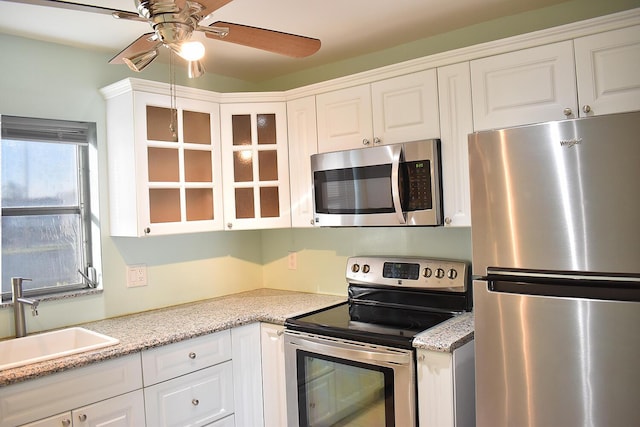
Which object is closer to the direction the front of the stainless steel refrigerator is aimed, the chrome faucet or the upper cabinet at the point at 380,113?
the chrome faucet

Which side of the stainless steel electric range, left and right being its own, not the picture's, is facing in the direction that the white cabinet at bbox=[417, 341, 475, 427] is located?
left

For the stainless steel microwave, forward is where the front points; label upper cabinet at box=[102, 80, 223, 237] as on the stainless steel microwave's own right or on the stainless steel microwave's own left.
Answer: on the stainless steel microwave's own right

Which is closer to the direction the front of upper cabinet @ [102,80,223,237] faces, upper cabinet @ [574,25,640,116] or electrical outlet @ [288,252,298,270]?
the upper cabinet

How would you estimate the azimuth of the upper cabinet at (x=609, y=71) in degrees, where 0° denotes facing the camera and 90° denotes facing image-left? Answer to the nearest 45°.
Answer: approximately 45°

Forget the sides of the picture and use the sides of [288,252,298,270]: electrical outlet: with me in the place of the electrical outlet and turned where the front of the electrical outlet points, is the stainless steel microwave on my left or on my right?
on my left

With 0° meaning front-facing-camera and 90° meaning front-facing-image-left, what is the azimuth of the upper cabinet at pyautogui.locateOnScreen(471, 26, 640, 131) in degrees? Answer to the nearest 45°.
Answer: approximately 45°

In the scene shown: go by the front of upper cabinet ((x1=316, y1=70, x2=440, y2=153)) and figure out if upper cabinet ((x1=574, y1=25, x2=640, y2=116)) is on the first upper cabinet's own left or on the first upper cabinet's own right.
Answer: on the first upper cabinet's own left

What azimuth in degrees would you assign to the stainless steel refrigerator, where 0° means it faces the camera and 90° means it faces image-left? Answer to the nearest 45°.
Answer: approximately 45°

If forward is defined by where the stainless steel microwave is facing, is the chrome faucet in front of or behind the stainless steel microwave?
in front

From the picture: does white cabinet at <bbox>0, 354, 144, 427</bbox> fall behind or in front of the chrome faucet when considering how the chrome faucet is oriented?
in front
